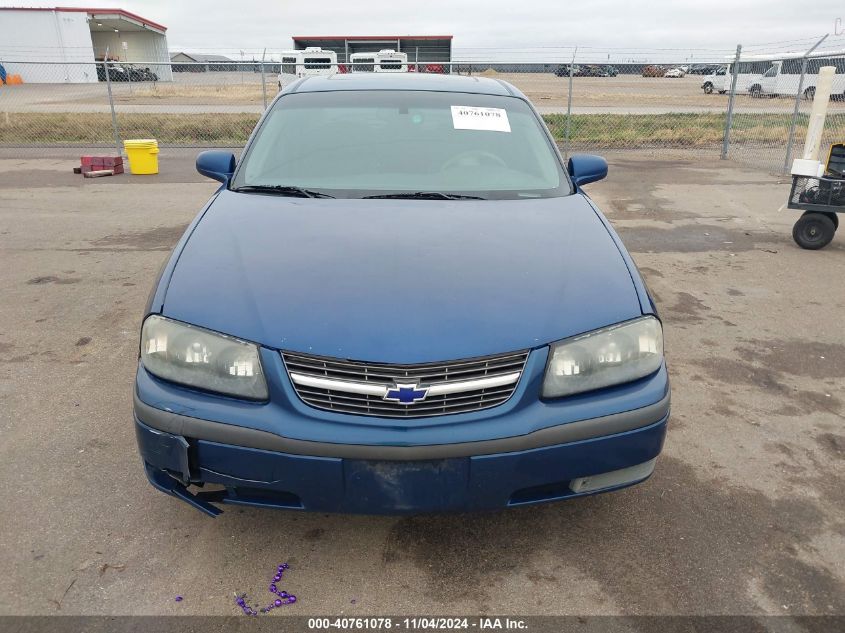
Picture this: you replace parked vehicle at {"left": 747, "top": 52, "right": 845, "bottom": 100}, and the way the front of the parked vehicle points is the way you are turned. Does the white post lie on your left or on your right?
on your left

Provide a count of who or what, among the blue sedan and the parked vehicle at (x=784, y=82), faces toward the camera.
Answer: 1

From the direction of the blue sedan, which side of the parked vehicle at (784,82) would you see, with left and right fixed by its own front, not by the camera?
left

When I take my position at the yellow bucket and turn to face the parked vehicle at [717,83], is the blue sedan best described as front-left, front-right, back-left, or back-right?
back-right

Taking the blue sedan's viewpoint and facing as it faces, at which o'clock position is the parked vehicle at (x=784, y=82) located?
The parked vehicle is roughly at 7 o'clock from the blue sedan.

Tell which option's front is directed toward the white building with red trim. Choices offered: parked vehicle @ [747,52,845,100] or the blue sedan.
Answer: the parked vehicle

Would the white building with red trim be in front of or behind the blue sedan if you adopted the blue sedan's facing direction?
behind

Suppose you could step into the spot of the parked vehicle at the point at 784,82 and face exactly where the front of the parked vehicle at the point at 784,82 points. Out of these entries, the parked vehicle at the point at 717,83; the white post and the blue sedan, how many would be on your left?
2

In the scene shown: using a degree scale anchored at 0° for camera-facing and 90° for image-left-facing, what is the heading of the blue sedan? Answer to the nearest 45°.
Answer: approximately 0°

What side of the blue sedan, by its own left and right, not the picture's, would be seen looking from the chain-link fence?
back

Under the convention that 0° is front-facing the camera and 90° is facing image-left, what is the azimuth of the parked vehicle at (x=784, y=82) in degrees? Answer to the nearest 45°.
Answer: approximately 90°

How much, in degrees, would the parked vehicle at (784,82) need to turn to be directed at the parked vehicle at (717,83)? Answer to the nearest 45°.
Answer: approximately 45° to its right
